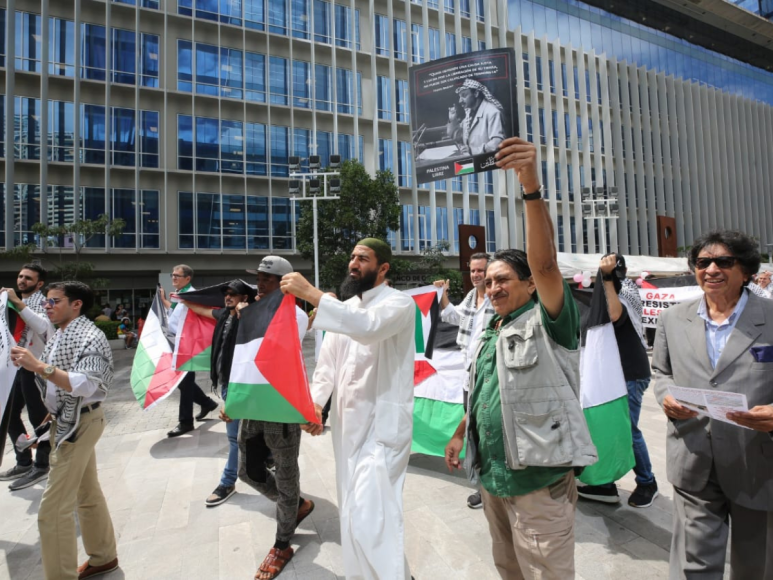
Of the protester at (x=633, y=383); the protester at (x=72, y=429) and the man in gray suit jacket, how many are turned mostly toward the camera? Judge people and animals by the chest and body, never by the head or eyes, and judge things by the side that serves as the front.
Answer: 1

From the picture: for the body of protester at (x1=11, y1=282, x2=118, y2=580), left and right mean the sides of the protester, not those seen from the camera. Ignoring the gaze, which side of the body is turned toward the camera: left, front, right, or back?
left

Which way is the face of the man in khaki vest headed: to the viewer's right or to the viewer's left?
to the viewer's left

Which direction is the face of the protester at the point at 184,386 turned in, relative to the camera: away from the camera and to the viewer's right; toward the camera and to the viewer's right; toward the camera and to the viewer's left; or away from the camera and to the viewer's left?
toward the camera and to the viewer's left

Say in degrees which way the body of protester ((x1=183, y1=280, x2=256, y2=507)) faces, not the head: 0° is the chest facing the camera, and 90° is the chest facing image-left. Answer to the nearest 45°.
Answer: approximately 45°
